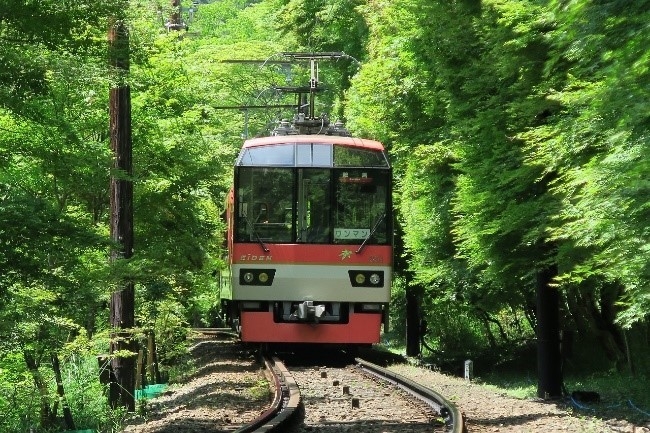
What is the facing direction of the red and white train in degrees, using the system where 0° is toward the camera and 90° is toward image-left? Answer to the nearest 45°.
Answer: approximately 0°
